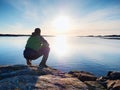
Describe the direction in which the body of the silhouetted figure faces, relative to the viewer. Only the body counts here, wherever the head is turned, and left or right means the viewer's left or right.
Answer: facing away from the viewer and to the right of the viewer
